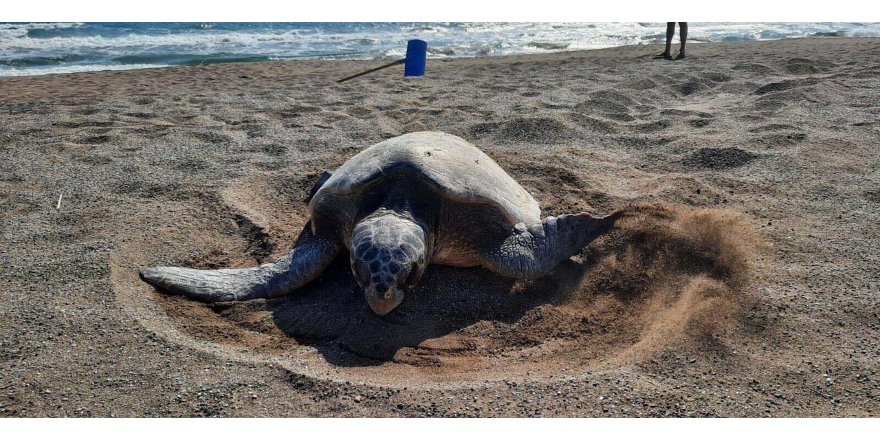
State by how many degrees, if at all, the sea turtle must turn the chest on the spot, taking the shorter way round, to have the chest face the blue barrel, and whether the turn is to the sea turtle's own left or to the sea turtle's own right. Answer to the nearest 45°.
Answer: approximately 180°

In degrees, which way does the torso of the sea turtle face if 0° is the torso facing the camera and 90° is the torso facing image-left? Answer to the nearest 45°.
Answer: approximately 0°
